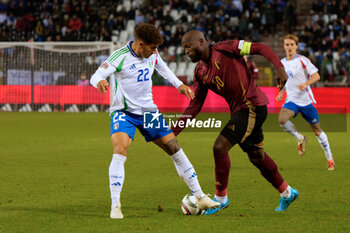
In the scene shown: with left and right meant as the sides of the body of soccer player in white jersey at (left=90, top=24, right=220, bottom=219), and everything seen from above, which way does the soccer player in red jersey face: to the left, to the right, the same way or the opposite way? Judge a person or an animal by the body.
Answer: to the right

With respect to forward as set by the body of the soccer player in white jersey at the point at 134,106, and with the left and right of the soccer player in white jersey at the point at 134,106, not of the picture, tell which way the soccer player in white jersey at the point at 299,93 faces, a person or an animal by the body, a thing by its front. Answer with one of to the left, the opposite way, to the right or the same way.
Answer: to the right

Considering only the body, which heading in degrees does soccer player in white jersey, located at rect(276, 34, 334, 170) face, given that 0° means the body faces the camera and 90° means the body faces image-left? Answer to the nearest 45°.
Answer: approximately 45°

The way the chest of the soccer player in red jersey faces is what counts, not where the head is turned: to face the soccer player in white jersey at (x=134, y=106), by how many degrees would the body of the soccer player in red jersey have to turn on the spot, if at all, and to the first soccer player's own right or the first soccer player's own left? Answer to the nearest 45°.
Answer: approximately 45° to the first soccer player's own right

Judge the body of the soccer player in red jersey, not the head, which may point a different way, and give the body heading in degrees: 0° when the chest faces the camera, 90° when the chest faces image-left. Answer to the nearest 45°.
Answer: approximately 45°

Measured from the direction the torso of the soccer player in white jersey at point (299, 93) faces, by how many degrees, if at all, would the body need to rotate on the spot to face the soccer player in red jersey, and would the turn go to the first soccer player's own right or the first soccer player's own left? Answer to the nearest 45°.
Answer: approximately 45° to the first soccer player's own left

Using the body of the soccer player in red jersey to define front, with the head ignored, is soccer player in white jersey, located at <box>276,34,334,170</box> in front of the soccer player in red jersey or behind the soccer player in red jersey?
behind

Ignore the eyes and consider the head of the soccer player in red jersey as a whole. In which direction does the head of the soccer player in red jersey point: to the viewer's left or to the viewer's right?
to the viewer's left
